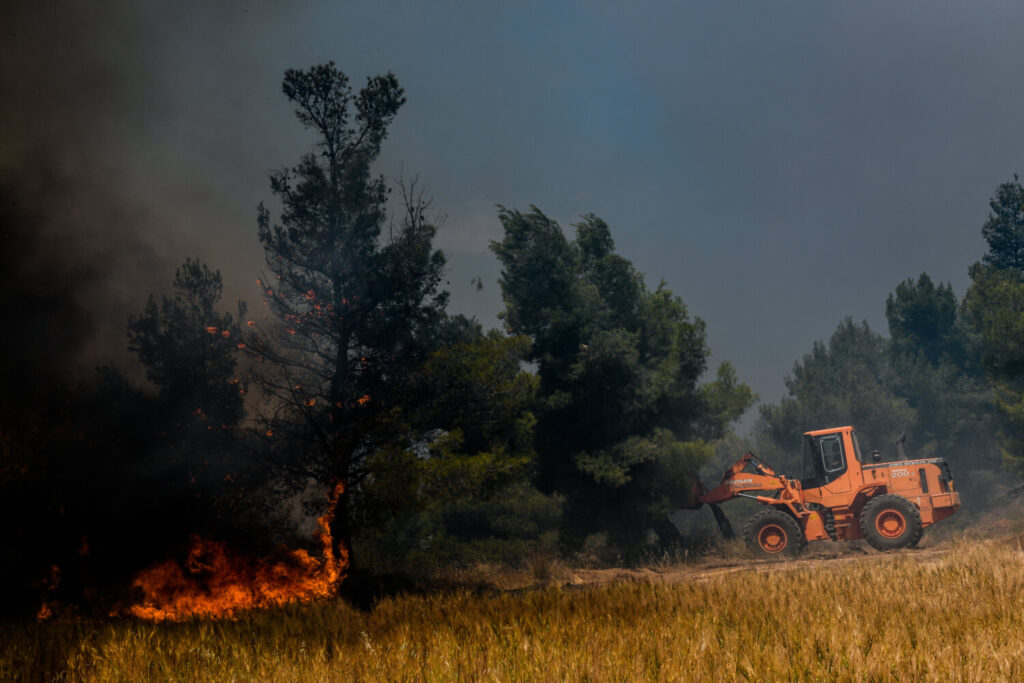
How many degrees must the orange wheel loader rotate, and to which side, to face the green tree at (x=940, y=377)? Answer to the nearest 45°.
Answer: approximately 90° to its right

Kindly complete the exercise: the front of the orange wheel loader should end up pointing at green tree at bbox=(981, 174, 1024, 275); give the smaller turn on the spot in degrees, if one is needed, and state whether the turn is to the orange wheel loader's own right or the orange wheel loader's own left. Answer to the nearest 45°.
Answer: approximately 135° to the orange wheel loader's own right

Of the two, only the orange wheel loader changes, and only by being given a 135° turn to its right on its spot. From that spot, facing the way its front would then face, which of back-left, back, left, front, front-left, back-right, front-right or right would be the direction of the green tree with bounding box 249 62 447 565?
back

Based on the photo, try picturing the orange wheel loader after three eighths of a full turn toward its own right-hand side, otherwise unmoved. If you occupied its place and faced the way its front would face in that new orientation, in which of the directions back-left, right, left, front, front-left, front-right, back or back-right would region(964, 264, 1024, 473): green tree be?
front

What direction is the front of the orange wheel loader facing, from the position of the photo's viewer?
facing to the left of the viewer

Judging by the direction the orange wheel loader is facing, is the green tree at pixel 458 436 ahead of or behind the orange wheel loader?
ahead

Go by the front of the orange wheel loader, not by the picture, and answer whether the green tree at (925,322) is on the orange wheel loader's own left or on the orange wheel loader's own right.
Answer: on the orange wheel loader's own right
